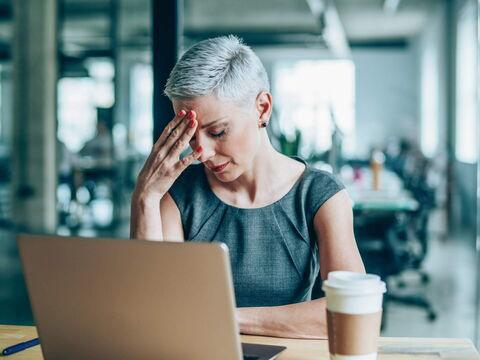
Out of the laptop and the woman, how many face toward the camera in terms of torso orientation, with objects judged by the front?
1

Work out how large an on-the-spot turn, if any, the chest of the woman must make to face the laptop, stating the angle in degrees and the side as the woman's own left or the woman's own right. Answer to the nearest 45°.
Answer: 0° — they already face it

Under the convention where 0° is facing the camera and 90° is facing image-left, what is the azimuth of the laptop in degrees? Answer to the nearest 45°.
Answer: approximately 225°

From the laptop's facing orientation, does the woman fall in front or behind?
in front

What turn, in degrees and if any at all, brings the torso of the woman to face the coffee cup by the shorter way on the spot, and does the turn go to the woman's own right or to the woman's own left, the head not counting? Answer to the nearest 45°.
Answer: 0° — they already face it

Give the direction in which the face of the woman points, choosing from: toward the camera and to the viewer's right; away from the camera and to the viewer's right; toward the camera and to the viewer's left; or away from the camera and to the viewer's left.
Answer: toward the camera and to the viewer's left

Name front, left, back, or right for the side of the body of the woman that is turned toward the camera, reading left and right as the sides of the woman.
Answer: front

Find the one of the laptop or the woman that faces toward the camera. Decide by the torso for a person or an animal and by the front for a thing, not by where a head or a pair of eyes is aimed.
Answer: the woman

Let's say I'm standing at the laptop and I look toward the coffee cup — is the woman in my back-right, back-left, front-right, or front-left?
front-left
